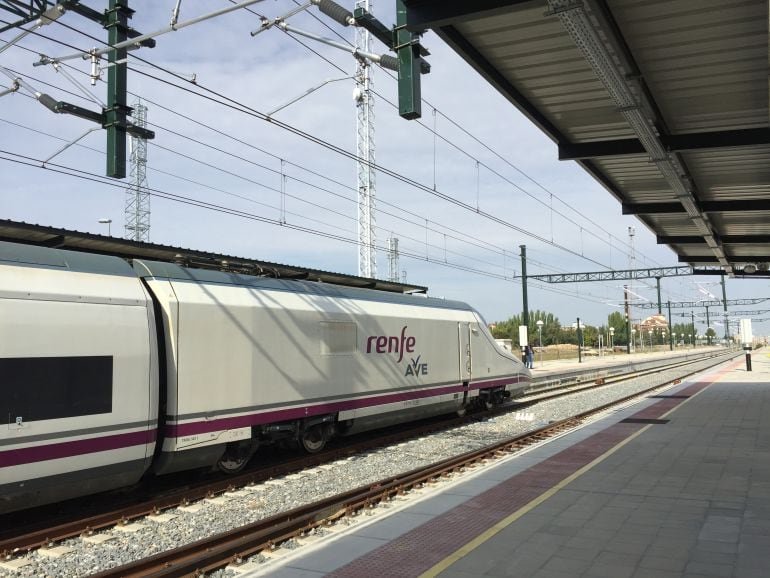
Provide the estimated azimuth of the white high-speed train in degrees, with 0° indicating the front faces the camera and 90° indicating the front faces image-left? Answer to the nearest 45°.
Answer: approximately 225°

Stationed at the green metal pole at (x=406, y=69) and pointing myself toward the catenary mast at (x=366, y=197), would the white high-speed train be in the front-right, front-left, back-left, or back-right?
front-left

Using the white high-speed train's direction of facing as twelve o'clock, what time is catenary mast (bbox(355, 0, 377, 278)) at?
The catenary mast is roughly at 11 o'clock from the white high-speed train.

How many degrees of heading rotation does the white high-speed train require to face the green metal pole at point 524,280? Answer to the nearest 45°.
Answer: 0° — it already faces it

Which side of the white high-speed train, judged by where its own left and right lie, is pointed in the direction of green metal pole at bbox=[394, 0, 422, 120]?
right
